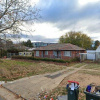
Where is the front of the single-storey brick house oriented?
toward the camera

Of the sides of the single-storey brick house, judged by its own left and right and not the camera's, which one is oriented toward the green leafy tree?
back
